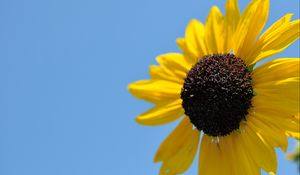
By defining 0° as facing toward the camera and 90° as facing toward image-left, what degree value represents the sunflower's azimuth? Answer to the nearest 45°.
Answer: approximately 0°
